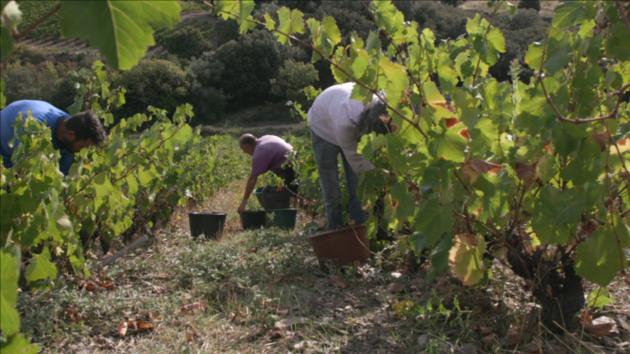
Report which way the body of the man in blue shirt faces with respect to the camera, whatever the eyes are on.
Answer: to the viewer's right

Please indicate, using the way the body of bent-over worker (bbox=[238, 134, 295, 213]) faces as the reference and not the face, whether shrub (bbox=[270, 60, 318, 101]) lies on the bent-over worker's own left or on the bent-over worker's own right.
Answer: on the bent-over worker's own right

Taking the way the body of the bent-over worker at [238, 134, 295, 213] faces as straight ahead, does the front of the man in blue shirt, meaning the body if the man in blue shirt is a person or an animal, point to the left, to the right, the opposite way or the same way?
the opposite way

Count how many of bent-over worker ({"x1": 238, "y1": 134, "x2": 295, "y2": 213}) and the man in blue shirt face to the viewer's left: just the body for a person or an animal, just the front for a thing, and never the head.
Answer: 1

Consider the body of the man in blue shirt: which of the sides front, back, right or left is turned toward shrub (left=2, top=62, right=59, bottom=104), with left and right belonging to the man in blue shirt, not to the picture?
left

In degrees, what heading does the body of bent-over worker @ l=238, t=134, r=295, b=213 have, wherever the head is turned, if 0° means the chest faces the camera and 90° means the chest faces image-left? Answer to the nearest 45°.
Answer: approximately 90°

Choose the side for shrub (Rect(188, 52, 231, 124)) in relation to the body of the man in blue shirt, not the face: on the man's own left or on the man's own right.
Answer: on the man's own left
